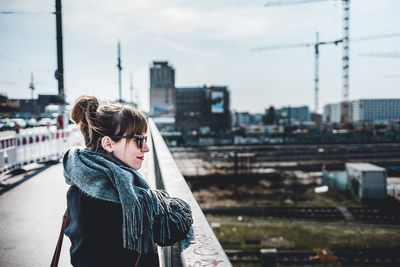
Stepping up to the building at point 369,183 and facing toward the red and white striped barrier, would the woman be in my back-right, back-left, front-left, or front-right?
front-left

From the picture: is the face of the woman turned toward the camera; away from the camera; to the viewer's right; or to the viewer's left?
to the viewer's right

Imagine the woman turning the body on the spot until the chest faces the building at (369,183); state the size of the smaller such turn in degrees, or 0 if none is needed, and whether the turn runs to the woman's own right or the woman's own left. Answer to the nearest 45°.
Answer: approximately 45° to the woman's own left

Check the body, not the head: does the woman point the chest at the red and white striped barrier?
no

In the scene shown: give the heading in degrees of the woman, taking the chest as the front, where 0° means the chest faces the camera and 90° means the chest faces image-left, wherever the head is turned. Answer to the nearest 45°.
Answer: approximately 270°

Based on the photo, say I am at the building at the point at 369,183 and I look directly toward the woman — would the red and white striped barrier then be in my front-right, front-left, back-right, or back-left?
front-right
